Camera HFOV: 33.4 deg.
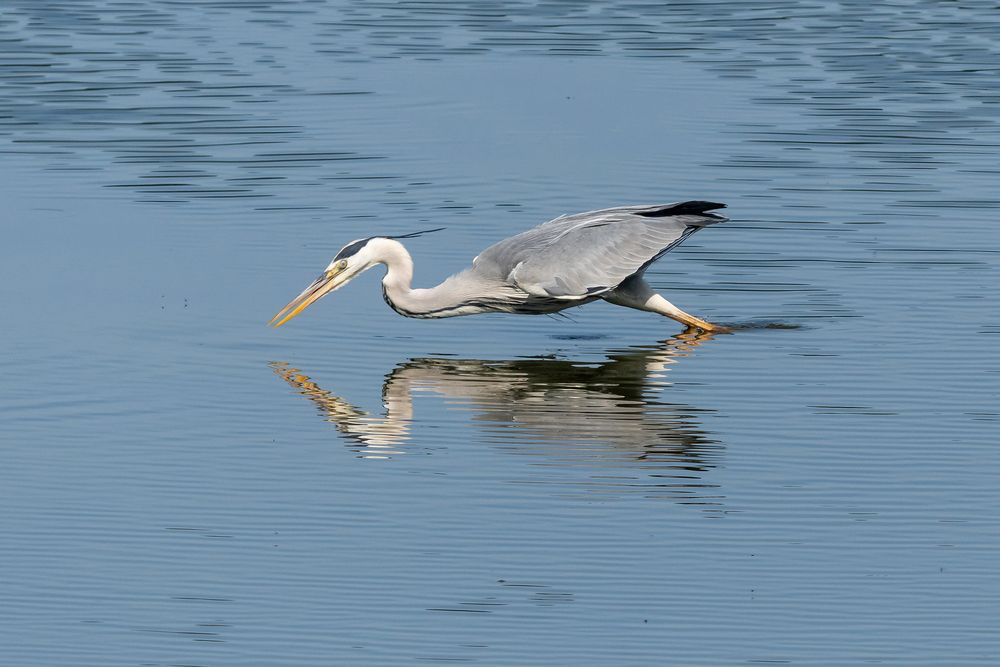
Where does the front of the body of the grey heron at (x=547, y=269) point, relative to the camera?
to the viewer's left
